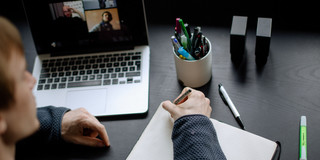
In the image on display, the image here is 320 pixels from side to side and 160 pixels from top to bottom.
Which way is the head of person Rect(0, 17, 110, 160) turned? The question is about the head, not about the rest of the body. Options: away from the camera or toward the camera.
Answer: away from the camera

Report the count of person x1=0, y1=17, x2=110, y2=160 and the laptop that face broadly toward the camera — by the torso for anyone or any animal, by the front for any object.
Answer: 1

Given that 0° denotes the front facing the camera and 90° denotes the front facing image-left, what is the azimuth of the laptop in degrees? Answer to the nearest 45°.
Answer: approximately 0°

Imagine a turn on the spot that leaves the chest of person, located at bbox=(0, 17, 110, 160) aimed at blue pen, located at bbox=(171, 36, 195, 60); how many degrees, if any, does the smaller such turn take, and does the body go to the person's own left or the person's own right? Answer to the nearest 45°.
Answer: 0° — they already face it

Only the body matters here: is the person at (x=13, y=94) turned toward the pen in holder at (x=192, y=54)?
yes

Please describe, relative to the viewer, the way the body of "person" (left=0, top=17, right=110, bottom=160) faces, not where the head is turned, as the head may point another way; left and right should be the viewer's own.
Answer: facing away from the viewer and to the right of the viewer

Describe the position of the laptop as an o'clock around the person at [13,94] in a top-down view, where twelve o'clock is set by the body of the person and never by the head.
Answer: The laptop is roughly at 11 o'clock from the person.
